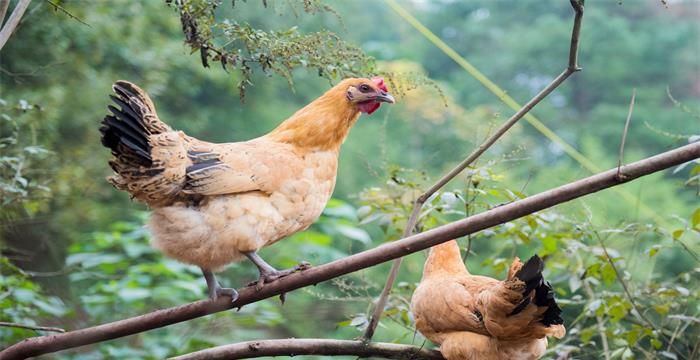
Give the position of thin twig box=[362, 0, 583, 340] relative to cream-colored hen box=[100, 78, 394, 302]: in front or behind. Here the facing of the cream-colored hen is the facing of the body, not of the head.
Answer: in front

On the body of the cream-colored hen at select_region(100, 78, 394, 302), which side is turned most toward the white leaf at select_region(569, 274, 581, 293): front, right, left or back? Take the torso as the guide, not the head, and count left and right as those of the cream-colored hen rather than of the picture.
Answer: front

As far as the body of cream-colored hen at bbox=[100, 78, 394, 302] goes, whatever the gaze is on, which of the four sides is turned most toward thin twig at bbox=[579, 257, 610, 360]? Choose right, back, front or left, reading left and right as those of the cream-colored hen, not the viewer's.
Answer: front

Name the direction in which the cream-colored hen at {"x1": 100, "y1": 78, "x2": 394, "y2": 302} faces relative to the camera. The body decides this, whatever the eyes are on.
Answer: to the viewer's right
